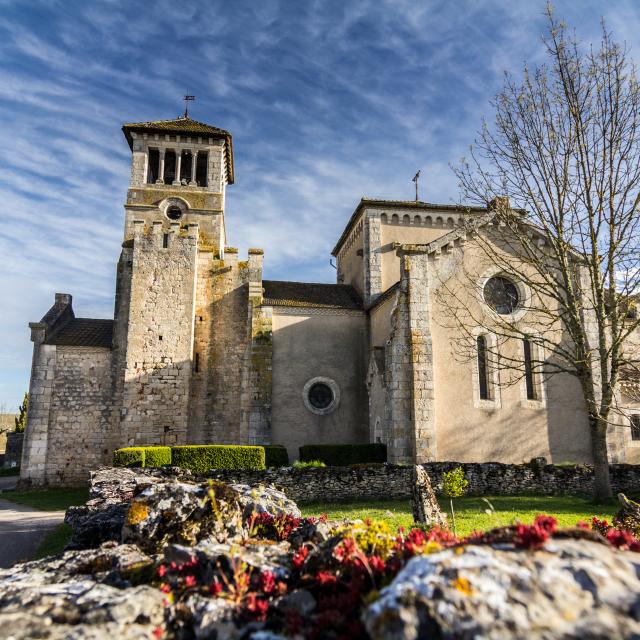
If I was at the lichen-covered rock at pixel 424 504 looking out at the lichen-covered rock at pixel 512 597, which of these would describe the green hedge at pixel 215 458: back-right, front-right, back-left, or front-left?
back-right
